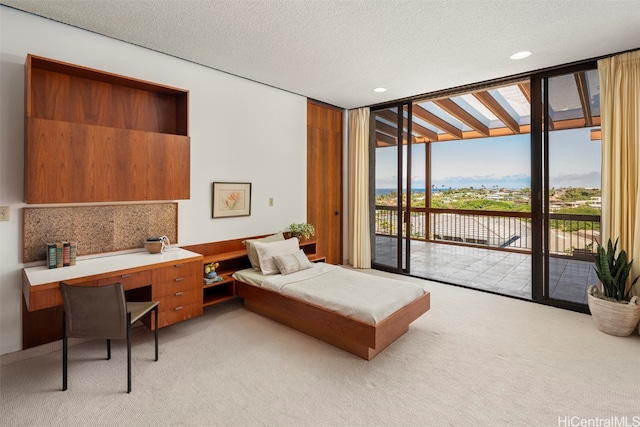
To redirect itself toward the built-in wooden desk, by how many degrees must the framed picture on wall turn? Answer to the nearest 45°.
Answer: approximately 90° to its right

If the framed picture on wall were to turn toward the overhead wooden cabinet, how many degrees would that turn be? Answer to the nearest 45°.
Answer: approximately 90° to its right

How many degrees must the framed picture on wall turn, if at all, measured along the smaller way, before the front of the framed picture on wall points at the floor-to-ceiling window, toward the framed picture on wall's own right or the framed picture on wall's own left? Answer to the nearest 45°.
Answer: approximately 45° to the framed picture on wall's own left

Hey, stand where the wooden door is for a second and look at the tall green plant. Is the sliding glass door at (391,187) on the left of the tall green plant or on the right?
left

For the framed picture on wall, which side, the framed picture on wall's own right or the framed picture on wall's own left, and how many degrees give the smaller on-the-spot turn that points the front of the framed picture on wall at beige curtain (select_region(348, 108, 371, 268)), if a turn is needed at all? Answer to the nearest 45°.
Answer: approximately 90° to the framed picture on wall's own left

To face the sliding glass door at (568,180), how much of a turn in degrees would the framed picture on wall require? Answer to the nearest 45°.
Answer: approximately 45° to its left

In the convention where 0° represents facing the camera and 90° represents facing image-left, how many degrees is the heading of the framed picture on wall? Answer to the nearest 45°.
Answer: approximately 315°
